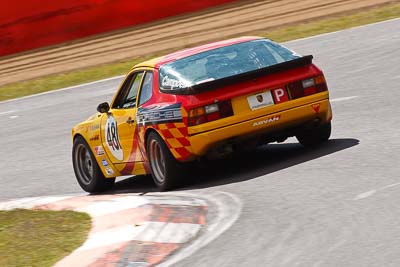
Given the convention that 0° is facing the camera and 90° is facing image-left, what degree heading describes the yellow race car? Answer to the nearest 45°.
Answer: approximately 135°
